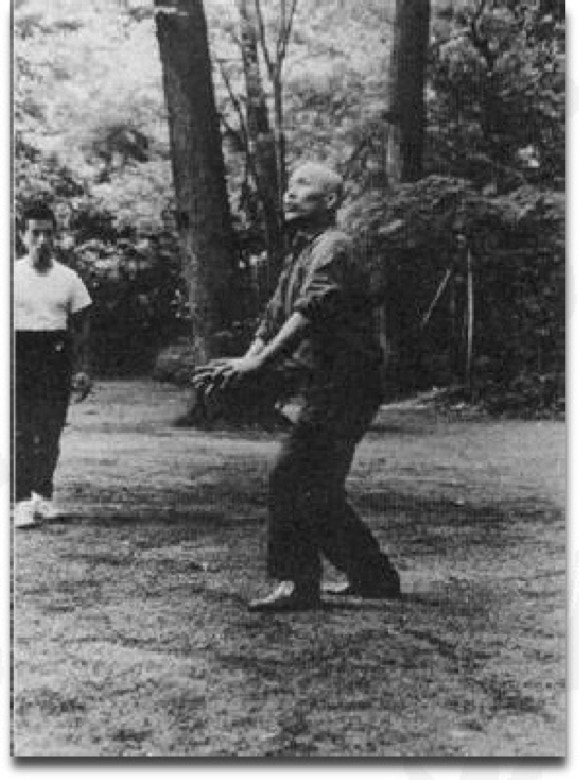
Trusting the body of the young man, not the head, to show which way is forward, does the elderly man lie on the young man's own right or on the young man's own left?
on the young man's own left

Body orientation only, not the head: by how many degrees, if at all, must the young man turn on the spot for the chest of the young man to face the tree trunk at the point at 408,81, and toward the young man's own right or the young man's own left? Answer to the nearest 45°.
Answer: approximately 90° to the young man's own left

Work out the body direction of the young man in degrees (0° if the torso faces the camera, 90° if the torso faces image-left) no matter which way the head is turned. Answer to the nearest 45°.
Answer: approximately 0°

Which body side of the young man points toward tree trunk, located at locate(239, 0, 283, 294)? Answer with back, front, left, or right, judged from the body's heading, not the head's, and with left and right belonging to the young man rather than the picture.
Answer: back
